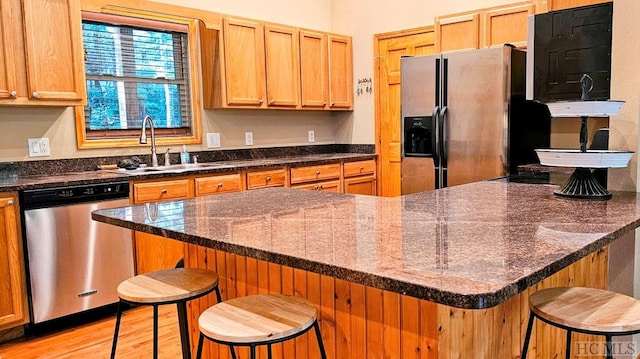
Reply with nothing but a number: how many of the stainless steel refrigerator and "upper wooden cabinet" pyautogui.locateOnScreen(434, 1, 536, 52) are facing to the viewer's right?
0

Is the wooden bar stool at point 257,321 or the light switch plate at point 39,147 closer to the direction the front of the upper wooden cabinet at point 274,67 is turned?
the wooden bar stool

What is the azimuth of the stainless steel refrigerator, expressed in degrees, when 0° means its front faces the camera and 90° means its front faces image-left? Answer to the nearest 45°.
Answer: approximately 45°

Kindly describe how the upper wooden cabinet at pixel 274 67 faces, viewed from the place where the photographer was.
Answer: facing the viewer and to the right of the viewer

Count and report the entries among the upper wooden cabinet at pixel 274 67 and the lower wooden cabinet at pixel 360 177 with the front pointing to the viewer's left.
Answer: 0

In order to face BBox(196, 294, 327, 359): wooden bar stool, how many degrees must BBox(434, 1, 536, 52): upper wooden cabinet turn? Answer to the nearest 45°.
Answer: approximately 45° to its left

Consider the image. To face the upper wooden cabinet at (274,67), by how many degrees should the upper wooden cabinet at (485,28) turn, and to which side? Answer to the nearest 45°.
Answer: approximately 45° to its right

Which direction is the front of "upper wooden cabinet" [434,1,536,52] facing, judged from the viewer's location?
facing the viewer and to the left of the viewer
